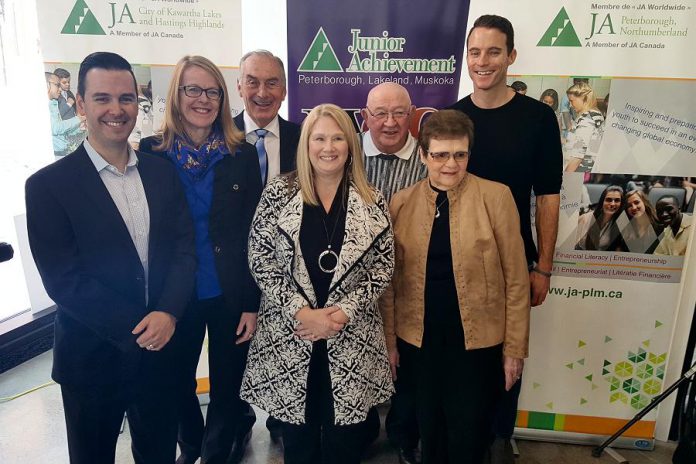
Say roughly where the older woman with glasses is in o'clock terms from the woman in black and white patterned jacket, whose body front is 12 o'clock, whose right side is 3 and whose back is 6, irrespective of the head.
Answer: The older woman with glasses is roughly at 9 o'clock from the woman in black and white patterned jacket.

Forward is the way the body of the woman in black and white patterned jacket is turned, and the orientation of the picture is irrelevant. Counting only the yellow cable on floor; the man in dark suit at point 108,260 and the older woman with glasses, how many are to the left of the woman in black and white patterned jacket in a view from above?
1

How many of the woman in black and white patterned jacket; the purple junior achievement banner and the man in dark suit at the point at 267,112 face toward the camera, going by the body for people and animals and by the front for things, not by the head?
3

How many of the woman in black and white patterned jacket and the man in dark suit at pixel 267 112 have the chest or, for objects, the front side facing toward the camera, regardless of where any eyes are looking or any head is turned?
2

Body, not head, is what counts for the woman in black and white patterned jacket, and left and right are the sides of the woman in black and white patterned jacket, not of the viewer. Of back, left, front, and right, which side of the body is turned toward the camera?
front

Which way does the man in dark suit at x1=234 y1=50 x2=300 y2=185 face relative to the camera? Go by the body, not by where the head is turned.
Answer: toward the camera

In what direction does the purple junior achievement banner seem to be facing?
toward the camera

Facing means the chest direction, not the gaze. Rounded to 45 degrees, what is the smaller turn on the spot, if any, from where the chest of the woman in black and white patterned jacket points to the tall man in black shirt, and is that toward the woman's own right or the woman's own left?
approximately 135° to the woman's own left
